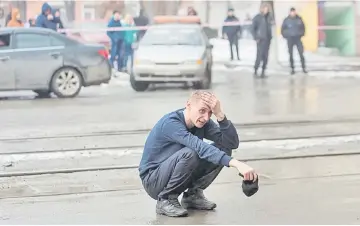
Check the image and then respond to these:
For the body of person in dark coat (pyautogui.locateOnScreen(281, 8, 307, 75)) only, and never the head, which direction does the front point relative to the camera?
toward the camera

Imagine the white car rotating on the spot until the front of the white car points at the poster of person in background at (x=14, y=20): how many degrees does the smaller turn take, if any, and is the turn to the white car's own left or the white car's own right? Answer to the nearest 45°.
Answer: approximately 135° to the white car's own right

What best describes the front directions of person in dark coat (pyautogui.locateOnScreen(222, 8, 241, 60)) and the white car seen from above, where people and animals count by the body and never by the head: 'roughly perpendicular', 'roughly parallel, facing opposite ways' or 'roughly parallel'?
roughly parallel

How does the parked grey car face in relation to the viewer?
to the viewer's left

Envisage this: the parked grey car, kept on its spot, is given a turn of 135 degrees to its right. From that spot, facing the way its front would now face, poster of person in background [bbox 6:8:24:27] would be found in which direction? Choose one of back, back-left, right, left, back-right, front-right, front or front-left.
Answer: front-left

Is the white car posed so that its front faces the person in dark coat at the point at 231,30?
no

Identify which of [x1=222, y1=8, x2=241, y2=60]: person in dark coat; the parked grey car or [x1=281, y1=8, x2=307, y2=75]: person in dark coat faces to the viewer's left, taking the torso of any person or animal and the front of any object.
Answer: the parked grey car

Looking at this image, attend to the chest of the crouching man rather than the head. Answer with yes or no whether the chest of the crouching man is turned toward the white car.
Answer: no

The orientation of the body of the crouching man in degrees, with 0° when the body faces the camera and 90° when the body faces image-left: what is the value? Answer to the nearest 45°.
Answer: approximately 315°

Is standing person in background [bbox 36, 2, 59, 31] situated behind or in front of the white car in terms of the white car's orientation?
behind

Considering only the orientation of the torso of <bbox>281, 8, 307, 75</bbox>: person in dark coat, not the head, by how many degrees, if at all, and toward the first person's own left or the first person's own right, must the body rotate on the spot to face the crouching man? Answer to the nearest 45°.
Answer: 0° — they already face them

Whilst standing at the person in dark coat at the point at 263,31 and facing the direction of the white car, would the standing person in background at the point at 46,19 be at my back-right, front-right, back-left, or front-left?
front-right

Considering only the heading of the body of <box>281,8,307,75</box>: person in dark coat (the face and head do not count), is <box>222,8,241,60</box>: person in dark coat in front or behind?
behind

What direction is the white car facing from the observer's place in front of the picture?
facing the viewer

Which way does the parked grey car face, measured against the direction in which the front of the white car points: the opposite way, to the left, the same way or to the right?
to the right

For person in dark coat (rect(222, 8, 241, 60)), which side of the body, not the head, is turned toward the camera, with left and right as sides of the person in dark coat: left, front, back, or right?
front

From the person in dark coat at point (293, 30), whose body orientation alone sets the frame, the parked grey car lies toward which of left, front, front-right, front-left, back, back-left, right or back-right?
front-right

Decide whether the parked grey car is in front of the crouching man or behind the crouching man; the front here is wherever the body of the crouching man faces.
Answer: behind

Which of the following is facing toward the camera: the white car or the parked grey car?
the white car

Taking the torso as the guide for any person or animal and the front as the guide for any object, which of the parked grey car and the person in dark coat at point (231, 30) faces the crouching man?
the person in dark coat

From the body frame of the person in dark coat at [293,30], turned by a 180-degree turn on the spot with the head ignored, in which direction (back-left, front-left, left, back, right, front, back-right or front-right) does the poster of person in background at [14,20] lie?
left
